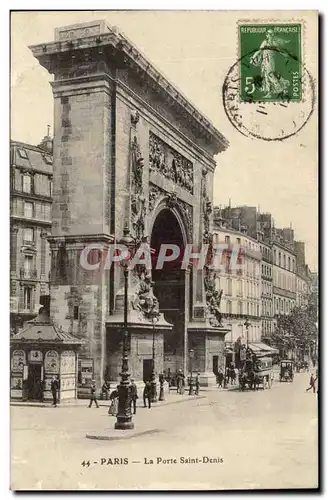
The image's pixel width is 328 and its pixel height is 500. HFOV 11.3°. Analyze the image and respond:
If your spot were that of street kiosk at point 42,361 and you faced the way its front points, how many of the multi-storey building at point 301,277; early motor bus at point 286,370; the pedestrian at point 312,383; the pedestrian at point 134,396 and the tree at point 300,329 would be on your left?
5

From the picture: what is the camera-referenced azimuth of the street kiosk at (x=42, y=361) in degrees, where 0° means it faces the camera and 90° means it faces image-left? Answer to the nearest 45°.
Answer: approximately 0°

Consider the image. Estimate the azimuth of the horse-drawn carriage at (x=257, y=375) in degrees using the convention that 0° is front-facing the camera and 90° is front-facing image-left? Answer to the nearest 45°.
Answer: approximately 45°
